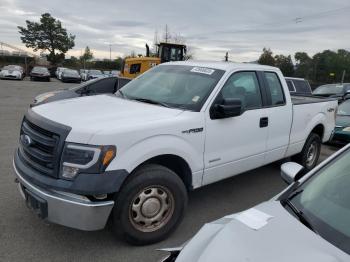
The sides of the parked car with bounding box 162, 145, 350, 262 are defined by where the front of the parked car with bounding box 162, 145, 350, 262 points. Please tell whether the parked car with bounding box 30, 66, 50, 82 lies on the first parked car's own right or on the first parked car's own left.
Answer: on the first parked car's own right

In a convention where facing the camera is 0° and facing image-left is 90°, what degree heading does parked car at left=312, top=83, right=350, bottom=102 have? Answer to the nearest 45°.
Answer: approximately 45°

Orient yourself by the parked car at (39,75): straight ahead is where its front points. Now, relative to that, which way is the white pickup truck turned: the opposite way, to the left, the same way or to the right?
to the right

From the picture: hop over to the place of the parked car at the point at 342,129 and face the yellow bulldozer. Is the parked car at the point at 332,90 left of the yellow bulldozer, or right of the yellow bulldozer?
right

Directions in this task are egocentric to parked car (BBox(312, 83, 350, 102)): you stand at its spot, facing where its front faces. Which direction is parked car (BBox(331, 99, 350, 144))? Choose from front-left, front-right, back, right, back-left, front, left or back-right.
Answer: front-left

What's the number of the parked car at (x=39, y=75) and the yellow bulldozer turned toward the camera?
1
